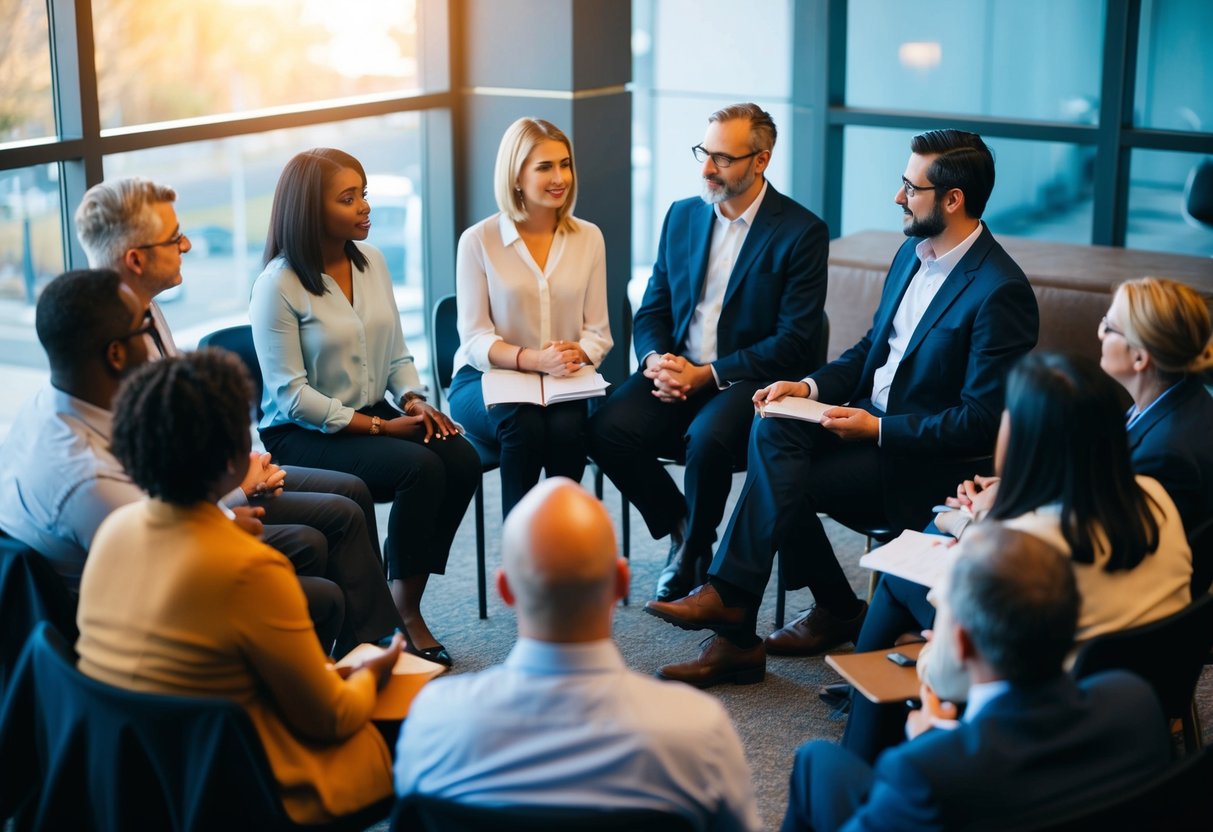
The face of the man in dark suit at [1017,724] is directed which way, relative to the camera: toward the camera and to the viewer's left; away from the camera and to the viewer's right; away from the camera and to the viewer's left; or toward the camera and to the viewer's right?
away from the camera and to the viewer's left

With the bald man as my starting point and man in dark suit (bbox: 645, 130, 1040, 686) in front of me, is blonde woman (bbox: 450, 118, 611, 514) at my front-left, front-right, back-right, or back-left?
front-left

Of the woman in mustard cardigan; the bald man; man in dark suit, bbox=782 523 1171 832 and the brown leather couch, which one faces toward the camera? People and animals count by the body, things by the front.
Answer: the brown leather couch

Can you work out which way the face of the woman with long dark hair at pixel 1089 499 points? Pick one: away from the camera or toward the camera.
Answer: away from the camera

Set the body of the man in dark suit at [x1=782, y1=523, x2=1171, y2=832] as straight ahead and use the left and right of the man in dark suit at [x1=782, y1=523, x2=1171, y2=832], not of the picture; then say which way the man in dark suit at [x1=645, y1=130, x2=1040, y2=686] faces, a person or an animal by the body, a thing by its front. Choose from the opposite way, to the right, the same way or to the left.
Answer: to the left

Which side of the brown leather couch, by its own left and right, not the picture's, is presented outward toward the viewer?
front

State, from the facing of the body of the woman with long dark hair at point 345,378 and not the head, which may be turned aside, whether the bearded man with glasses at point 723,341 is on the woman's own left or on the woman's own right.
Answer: on the woman's own left

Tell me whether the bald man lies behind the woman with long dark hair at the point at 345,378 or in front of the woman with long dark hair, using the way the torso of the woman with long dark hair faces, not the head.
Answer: in front

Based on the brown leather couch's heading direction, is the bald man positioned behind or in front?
in front

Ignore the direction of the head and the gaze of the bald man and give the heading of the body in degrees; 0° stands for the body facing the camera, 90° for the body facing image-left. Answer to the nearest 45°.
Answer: approximately 180°

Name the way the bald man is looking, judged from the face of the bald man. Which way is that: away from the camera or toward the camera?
away from the camera

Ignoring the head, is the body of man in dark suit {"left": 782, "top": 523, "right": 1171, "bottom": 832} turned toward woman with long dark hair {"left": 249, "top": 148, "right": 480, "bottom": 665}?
yes

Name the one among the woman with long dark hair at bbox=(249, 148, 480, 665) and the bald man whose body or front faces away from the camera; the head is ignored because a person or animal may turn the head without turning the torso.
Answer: the bald man

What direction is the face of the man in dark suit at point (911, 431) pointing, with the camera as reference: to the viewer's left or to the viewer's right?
to the viewer's left

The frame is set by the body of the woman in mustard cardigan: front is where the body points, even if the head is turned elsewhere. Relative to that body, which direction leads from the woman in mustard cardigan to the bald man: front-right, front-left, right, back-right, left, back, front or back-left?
right

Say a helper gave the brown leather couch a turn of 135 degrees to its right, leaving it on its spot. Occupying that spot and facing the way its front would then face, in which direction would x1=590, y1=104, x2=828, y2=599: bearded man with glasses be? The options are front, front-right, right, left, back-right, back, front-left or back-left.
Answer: left

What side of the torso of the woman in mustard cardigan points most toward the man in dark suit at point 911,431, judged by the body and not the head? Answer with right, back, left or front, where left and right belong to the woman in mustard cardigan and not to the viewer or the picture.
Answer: front

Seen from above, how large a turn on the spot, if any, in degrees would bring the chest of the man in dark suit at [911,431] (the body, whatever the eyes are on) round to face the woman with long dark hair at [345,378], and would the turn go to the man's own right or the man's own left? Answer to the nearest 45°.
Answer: approximately 45° to the man's own right

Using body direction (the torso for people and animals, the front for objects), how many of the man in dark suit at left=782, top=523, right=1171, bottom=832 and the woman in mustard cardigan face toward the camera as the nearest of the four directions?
0

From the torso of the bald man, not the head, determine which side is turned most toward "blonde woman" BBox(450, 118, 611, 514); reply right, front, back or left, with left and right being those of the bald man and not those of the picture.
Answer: front

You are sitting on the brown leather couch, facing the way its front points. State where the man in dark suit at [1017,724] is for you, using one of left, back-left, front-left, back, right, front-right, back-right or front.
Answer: front
